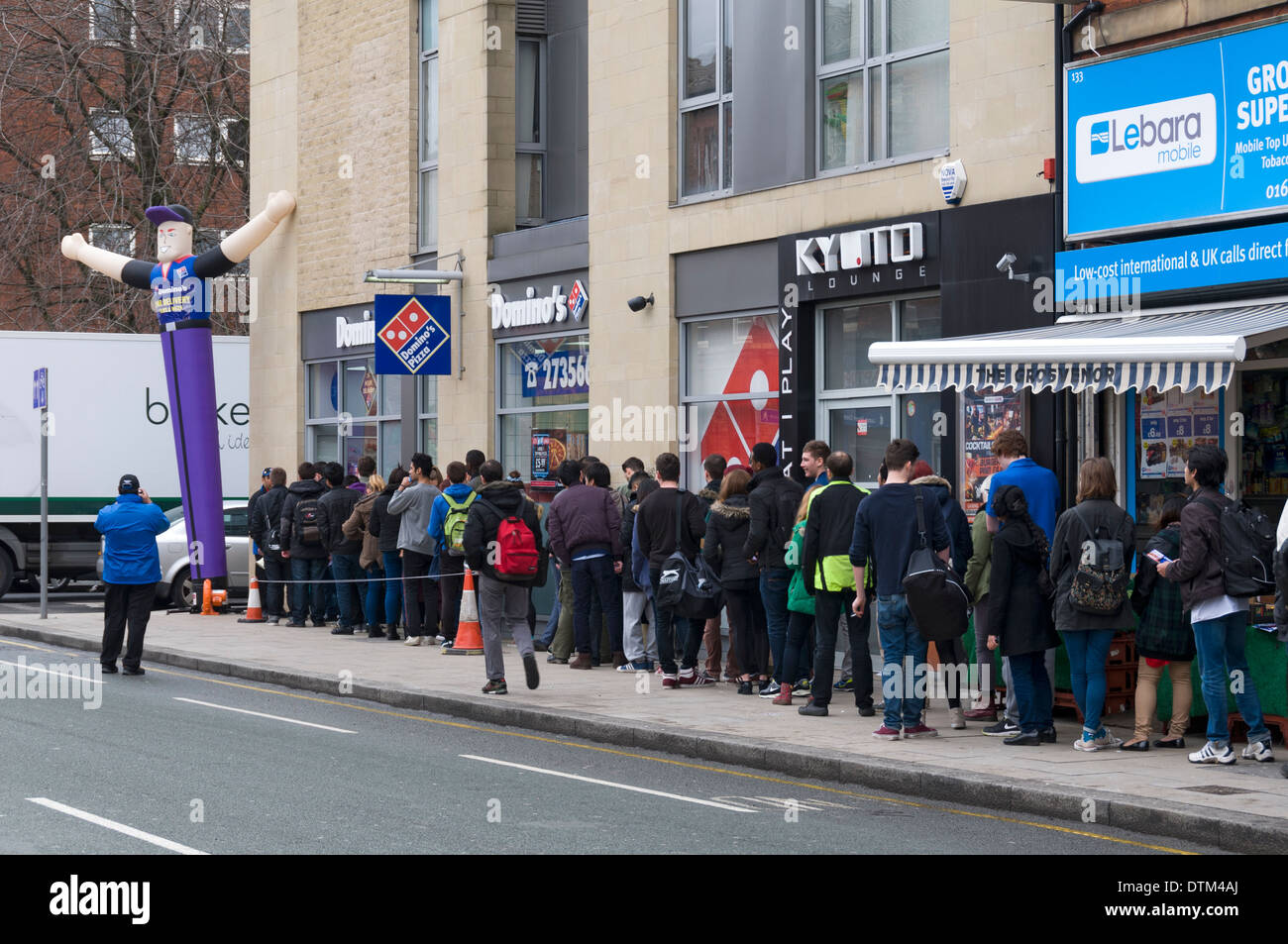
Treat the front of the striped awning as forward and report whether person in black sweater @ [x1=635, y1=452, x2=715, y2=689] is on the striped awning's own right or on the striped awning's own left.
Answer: on the striped awning's own right

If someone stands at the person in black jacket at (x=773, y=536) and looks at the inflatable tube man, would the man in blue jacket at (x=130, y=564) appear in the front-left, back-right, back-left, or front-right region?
front-left

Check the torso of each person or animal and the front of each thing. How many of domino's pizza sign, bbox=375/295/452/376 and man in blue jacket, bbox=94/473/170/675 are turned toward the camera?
1

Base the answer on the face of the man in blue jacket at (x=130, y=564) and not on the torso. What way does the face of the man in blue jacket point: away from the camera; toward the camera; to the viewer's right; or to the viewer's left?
away from the camera

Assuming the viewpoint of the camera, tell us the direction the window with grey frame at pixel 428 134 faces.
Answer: facing the viewer and to the left of the viewer

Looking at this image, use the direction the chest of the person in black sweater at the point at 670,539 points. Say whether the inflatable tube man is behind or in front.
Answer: in front

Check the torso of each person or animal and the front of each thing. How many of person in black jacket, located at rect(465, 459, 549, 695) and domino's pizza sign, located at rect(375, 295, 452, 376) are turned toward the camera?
1

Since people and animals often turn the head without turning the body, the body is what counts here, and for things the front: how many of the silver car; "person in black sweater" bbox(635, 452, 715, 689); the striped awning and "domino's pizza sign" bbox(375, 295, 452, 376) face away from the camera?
1

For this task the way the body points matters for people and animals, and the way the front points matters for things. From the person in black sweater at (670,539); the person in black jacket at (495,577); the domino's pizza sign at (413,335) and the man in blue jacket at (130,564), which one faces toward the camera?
the domino's pizza sign

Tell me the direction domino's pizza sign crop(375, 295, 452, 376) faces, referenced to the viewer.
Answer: facing the viewer

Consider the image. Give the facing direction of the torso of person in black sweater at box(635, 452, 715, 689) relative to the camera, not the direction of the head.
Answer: away from the camera

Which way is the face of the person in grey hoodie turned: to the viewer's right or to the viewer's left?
to the viewer's left

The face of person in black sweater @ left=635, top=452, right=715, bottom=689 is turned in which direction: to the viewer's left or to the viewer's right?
to the viewer's left

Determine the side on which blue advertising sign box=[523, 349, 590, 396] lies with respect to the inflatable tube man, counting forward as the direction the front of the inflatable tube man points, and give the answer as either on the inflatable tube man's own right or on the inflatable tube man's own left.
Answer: on the inflatable tube man's own left

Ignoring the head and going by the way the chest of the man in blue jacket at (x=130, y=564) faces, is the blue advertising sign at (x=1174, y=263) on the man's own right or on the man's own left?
on the man's own right
